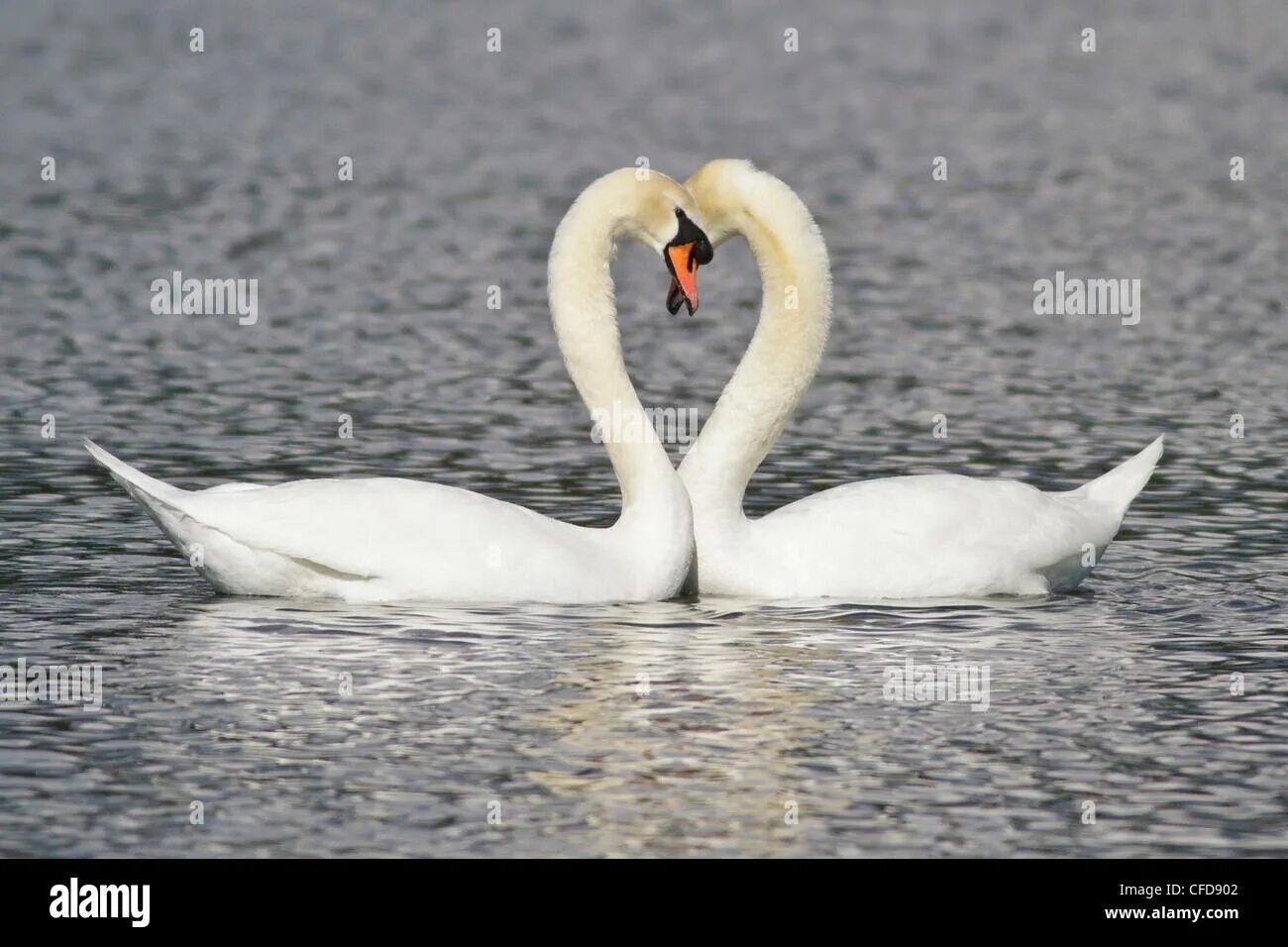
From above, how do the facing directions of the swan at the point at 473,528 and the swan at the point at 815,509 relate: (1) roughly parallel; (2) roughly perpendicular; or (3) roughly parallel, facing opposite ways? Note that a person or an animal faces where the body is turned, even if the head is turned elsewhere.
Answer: roughly parallel, facing opposite ways

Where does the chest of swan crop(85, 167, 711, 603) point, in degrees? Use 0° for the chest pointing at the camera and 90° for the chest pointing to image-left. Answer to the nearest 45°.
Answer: approximately 270°

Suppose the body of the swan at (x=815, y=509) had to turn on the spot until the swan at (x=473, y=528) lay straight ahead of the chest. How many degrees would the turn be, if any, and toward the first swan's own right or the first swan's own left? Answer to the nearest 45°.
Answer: approximately 45° to the first swan's own left

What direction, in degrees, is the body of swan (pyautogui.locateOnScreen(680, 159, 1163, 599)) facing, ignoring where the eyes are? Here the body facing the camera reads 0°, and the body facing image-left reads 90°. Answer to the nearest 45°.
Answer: approximately 90°

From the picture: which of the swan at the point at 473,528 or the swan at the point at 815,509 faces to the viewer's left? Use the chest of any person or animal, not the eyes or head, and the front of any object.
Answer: the swan at the point at 815,509

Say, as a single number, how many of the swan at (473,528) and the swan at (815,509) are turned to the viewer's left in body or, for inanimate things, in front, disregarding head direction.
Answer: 1

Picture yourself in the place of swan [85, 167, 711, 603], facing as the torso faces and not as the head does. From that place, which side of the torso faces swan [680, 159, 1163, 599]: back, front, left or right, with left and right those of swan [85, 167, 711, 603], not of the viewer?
front
